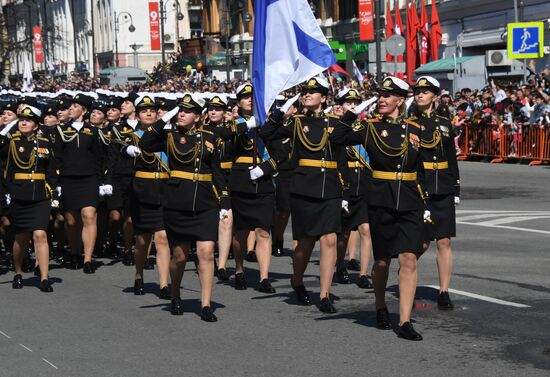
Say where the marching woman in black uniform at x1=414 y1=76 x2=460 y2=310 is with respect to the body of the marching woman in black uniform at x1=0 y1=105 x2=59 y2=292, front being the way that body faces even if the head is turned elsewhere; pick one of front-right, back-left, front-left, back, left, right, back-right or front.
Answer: front-left

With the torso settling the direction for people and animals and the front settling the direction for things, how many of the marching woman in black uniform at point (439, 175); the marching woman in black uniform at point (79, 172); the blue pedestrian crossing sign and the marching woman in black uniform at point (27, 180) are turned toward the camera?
4

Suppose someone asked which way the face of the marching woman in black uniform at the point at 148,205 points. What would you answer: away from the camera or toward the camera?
toward the camera

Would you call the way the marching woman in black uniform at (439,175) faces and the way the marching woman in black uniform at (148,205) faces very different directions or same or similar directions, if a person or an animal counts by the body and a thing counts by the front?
same or similar directions

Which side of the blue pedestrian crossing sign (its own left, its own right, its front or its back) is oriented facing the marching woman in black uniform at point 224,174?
front

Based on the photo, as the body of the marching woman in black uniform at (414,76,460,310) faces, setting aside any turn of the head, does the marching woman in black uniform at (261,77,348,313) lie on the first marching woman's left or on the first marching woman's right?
on the first marching woman's right

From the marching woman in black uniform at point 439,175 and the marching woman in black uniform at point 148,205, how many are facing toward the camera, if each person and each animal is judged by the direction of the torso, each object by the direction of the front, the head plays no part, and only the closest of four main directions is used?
2

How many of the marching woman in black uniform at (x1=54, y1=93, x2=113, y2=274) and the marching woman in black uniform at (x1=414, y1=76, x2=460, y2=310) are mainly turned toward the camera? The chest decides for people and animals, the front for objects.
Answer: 2

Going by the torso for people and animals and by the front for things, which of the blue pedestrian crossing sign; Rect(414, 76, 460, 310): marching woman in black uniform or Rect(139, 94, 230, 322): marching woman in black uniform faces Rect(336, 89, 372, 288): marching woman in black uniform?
the blue pedestrian crossing sign

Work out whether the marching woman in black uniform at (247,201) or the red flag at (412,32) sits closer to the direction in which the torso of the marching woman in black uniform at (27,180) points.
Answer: the marching woman in black uniform

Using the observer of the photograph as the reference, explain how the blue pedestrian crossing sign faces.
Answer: facing the viewer

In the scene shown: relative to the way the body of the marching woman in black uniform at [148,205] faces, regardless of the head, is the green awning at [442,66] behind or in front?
behind

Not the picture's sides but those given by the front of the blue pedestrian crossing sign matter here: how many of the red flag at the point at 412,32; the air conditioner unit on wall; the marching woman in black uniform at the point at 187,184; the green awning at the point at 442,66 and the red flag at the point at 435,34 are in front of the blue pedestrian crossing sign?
1

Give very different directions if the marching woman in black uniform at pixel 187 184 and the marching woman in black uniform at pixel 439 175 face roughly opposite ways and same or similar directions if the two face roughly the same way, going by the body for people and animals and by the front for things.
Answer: same or similar directions

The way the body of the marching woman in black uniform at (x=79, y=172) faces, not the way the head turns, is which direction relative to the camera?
toward the camera

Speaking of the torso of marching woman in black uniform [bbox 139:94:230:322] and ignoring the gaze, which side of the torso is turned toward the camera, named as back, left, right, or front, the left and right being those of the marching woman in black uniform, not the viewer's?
front
